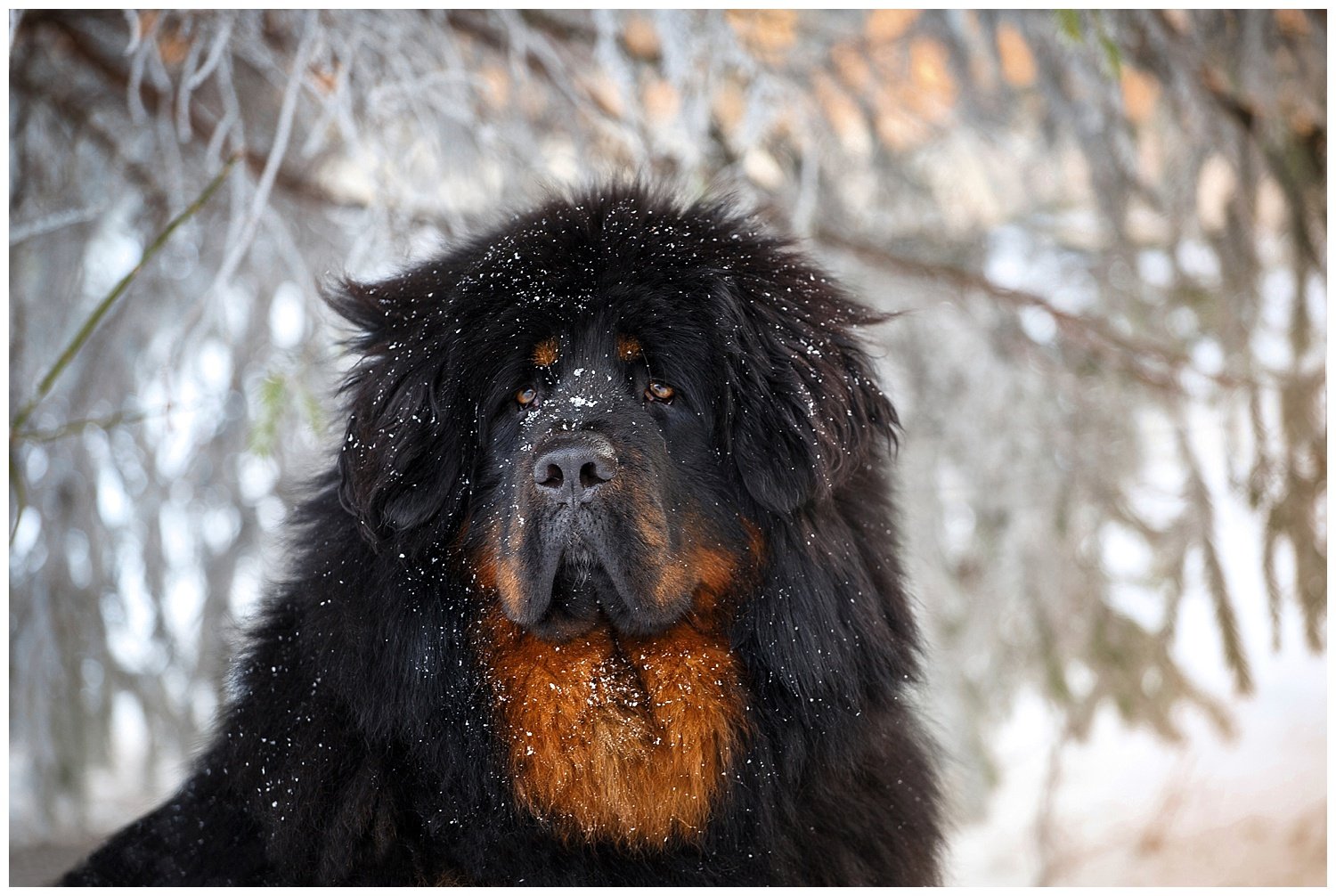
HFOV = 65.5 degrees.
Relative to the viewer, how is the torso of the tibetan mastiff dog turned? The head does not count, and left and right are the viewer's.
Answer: facing the viewer
